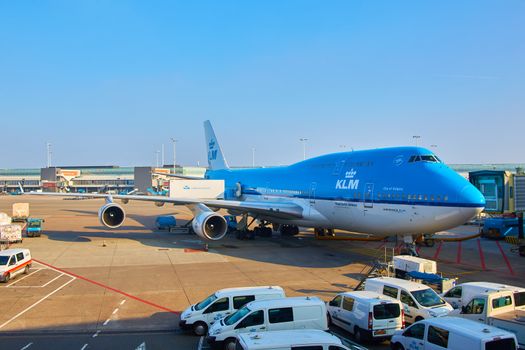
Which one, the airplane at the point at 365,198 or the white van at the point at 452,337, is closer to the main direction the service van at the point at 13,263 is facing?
the white van

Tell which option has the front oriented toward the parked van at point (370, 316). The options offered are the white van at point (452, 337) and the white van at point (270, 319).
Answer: the white van at point (452, 337)

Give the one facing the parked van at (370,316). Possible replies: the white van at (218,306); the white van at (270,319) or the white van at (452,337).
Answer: the white van at (452,337)

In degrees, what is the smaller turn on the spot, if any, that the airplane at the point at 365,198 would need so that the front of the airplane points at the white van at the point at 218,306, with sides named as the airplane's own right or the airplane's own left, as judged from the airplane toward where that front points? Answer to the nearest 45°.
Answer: approximately 90° to the airplane's own right

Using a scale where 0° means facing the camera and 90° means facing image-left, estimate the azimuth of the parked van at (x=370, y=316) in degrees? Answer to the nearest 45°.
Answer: approximately 135°

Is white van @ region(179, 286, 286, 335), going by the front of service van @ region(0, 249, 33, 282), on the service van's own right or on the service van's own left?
on the service van's own left

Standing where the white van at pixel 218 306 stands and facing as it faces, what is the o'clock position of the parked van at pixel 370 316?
The parked van is roughly at 8 o'clock from the white van.
